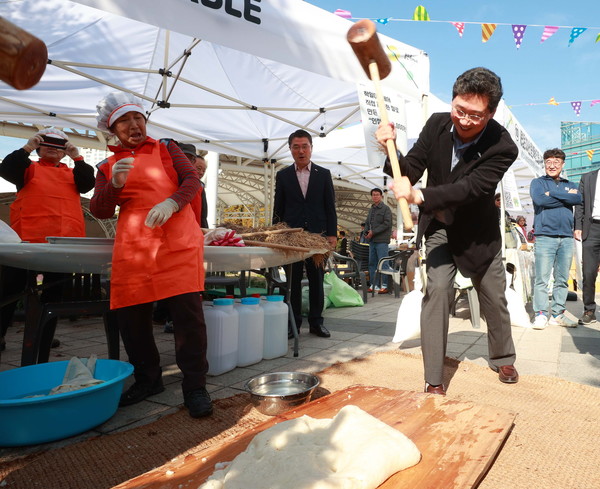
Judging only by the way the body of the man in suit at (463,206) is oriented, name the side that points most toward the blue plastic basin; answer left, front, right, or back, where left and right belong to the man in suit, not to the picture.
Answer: front

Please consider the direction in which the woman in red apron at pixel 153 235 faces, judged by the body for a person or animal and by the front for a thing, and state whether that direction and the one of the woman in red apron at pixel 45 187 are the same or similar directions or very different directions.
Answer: same or similar directions

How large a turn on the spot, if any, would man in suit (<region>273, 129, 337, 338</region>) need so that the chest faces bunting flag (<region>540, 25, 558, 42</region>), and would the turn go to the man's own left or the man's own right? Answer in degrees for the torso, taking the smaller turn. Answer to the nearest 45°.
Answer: approximately 135° to the man's own left

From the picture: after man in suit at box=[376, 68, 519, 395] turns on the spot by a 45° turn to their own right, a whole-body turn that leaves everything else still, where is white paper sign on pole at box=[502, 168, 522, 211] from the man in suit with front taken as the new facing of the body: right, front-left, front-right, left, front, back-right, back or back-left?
right

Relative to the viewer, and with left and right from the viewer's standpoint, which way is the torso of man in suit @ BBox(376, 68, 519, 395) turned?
facing the viewer and to the left of the viewer

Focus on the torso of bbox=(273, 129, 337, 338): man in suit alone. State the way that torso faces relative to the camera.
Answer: toward the camera

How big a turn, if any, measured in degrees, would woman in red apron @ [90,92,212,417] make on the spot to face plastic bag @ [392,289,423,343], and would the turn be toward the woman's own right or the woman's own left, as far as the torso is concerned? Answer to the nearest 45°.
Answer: approximately 90° to the woman's own left

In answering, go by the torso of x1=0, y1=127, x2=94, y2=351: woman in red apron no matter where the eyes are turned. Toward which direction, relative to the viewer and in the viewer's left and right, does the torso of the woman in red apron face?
facing the viewer

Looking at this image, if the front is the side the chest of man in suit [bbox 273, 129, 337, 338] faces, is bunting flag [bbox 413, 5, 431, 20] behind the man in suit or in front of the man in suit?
behind

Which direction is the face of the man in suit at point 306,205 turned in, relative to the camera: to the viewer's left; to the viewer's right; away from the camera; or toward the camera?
toward the camera

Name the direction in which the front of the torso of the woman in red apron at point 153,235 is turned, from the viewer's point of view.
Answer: toward the camera

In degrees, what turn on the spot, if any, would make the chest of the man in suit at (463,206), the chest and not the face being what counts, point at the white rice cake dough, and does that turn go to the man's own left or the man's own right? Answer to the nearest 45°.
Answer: approximately 45° to the man's own left

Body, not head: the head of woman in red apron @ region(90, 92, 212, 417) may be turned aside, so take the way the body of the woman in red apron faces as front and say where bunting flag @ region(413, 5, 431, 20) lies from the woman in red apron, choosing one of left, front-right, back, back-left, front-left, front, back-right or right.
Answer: back-left

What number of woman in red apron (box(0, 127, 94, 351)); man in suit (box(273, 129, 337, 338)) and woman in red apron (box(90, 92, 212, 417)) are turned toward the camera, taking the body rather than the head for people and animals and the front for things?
3
